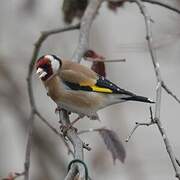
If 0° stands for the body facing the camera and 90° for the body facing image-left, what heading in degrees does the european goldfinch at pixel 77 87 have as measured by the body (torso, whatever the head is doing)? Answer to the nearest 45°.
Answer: approximately 90°

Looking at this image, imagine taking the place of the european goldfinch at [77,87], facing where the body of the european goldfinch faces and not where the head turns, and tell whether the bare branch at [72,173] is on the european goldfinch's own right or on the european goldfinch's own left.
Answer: on the european goldfinch's own left
